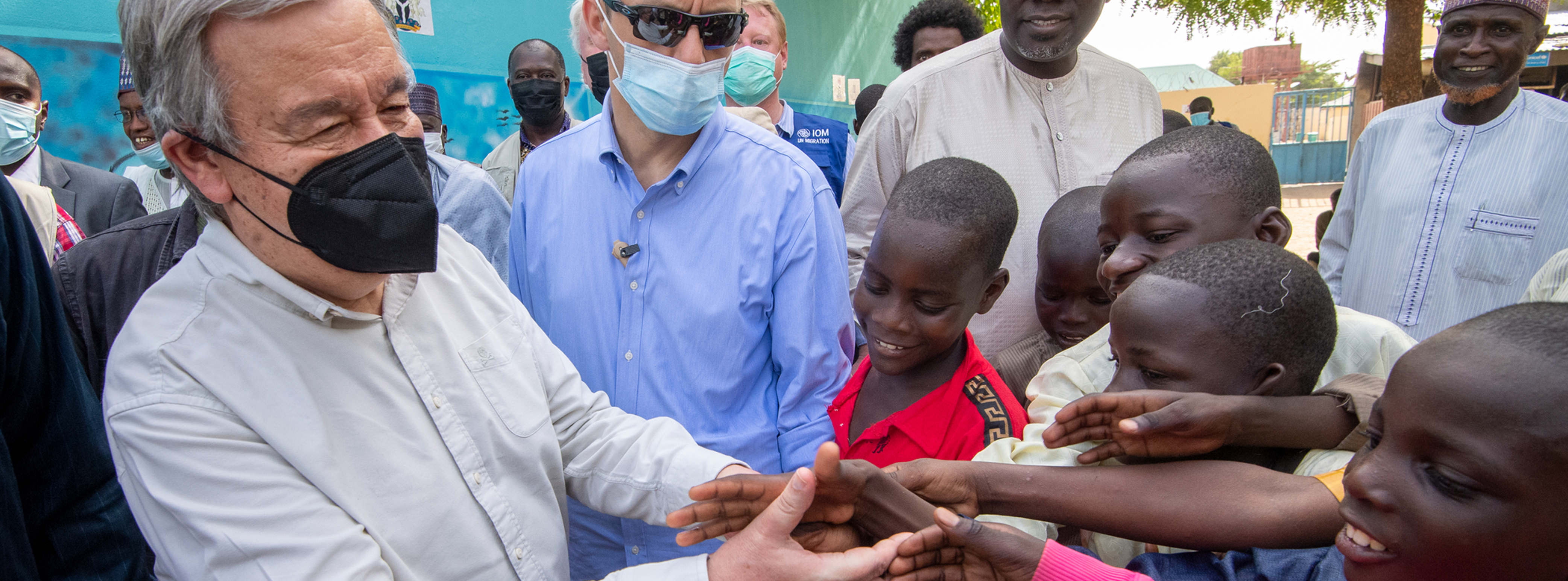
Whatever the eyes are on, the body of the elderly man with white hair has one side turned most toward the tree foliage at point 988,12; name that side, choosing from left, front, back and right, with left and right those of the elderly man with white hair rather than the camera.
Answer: left

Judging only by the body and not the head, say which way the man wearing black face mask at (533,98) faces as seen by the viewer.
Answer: toward the camera

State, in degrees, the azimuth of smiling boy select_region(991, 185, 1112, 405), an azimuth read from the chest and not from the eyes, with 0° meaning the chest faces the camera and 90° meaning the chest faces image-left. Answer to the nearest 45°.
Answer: approximately 0°

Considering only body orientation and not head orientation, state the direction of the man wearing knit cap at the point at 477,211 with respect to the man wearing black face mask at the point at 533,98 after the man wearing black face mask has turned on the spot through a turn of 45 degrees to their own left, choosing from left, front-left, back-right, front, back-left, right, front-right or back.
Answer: front-right

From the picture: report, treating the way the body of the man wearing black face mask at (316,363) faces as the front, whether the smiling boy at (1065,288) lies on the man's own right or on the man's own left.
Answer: on the man's own left

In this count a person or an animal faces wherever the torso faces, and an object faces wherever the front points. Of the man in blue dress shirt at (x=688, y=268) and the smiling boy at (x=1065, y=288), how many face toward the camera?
2

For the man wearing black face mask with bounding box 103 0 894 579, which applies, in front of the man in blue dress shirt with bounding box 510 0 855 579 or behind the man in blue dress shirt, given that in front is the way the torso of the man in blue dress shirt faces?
in front

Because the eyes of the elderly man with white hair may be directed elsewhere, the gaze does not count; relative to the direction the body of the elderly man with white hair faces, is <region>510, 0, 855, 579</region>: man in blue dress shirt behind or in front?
in front

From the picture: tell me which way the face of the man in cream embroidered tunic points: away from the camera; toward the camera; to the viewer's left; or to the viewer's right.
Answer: toward the camera

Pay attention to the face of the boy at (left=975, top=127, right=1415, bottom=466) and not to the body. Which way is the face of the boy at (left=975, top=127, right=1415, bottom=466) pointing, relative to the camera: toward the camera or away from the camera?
toward the camera

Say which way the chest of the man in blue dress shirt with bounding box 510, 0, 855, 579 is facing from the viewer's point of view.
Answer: toward the camera

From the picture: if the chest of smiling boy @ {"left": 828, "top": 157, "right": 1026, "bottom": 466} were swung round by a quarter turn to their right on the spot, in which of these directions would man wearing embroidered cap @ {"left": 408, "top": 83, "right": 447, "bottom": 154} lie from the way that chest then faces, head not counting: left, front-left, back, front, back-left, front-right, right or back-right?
front
